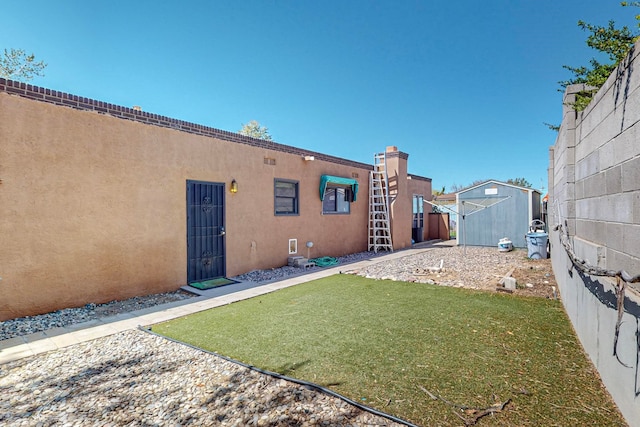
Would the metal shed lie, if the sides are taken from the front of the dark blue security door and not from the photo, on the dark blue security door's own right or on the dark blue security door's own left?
on the dark blue security door's own left

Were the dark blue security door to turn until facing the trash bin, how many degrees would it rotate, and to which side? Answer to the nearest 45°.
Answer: approximately 45° to its left

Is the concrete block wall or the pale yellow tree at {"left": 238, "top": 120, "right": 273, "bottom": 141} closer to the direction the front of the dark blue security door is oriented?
the concrete block wall

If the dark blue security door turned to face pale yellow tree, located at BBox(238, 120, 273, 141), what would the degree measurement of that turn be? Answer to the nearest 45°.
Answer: approximately 135° to its left

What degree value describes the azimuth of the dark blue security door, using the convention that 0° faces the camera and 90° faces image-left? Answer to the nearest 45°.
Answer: approximately 315°

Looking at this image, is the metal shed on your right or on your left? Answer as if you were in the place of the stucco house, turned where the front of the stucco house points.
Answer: on your left

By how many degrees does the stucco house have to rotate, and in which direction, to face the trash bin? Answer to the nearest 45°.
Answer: approximately 45° to its left

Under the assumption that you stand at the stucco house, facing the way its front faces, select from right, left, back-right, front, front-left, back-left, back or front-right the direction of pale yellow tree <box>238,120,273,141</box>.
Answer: back-left

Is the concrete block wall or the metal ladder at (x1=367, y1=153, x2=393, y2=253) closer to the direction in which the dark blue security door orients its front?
the concrete block wall

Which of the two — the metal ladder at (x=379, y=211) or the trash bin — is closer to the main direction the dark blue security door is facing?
the trash bin

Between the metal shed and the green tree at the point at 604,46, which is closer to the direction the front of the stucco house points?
the green tree

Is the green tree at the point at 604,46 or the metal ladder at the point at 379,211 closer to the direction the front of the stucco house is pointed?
the green tree

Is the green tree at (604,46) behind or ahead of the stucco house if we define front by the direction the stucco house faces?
ahead
